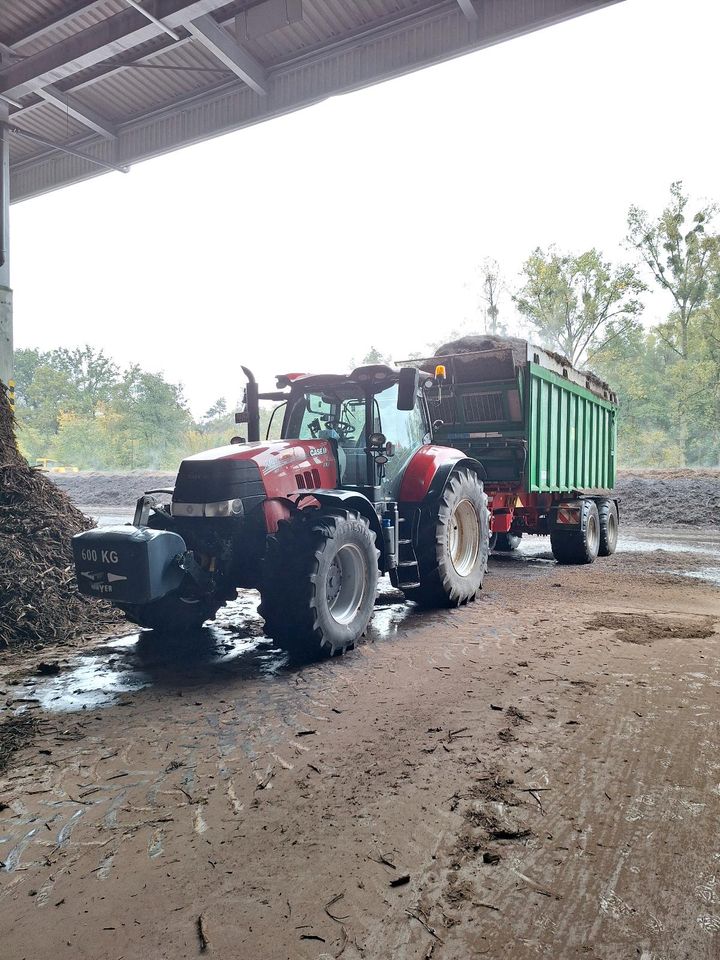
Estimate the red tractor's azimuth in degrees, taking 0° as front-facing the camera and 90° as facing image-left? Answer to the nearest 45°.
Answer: approximately 45°

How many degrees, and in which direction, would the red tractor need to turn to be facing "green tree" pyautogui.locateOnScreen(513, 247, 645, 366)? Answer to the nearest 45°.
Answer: approximately 180°

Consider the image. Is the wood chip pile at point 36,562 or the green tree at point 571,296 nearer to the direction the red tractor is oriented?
the wood chip pile

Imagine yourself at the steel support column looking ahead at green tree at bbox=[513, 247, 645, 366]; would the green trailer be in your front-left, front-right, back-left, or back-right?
front-right

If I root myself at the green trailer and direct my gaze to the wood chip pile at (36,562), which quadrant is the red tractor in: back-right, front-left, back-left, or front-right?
front-left

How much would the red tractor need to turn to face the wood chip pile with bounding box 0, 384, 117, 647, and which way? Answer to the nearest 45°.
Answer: approximately 90° to its right

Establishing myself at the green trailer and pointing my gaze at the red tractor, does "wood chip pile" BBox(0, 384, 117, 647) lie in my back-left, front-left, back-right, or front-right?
front-right

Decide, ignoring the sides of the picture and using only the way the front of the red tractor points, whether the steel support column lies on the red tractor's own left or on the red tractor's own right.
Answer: on the red tractor's own right

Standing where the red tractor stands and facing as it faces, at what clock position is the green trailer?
The green trailer is roughly at 6 o'clock from the red tractor.
